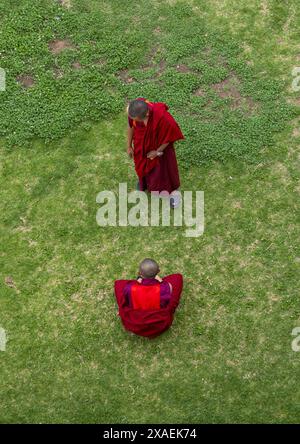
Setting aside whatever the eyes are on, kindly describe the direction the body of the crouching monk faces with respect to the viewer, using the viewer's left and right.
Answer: facing away from the viewer

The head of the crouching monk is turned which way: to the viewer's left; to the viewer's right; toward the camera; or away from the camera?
away from the camera

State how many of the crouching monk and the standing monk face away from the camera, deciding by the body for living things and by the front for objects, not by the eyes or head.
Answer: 1

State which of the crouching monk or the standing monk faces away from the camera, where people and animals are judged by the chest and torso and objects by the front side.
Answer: the crouching monk

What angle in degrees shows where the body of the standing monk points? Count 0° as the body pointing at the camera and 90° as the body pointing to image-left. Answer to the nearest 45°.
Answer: approximately 45°
